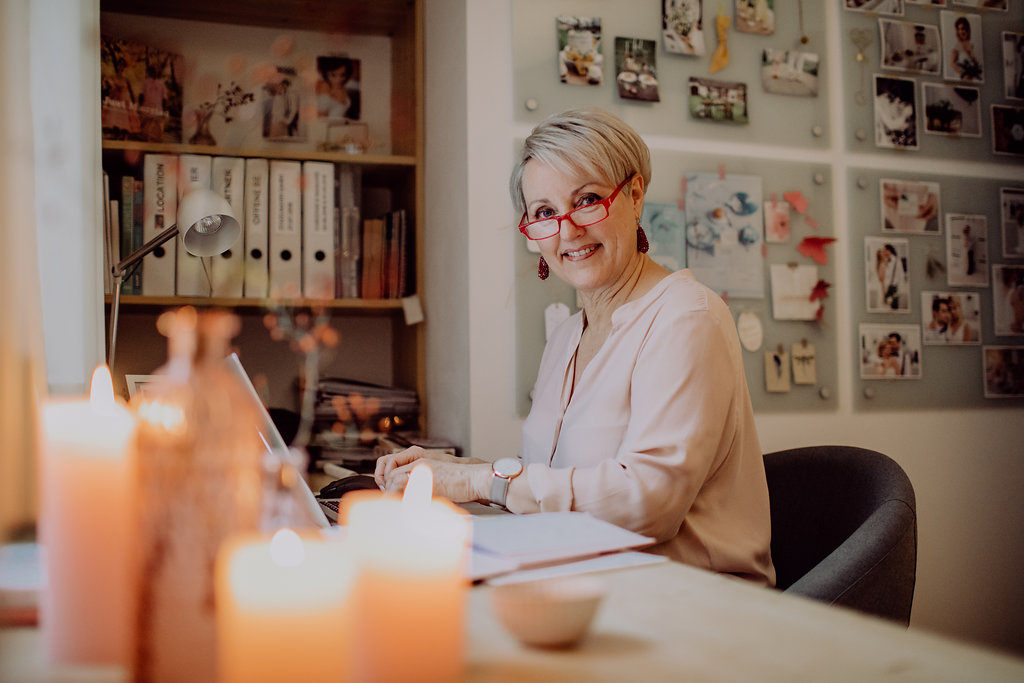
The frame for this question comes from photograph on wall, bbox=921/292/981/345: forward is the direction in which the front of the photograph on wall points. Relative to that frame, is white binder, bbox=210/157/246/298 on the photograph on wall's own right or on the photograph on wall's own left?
on the photograph on wall's own right

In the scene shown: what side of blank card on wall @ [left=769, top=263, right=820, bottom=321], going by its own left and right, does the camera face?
front

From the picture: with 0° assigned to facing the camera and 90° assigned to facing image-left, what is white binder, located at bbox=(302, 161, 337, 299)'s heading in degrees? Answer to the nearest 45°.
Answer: approximately 0°

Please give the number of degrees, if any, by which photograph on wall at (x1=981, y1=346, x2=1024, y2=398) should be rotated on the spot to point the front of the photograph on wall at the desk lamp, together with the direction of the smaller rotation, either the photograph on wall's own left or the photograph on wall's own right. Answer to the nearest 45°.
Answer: approximately 45° to the photograph on wall's own right

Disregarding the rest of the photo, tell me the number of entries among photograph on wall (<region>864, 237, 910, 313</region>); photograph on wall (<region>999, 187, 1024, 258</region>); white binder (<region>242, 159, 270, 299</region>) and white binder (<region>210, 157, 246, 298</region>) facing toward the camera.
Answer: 4

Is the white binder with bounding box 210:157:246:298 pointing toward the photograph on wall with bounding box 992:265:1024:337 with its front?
no

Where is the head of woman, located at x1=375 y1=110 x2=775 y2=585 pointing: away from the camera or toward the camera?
toward the camera

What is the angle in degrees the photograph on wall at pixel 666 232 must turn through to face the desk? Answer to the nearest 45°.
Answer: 0° — it already faces it

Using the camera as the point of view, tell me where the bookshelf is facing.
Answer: facing the viewer

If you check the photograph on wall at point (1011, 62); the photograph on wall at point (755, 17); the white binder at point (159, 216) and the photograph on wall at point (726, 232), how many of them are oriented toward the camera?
4

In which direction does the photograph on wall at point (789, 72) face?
toward the camera

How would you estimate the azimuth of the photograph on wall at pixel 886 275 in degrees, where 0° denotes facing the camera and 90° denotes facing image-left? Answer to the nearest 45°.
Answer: approximately 0°

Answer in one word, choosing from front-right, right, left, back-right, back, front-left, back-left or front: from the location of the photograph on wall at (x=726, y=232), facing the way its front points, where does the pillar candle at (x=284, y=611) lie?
front

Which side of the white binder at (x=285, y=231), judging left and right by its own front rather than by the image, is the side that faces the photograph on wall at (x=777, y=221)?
left

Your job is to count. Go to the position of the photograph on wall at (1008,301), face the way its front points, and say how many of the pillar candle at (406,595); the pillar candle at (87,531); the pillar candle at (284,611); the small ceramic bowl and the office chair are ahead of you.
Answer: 5
